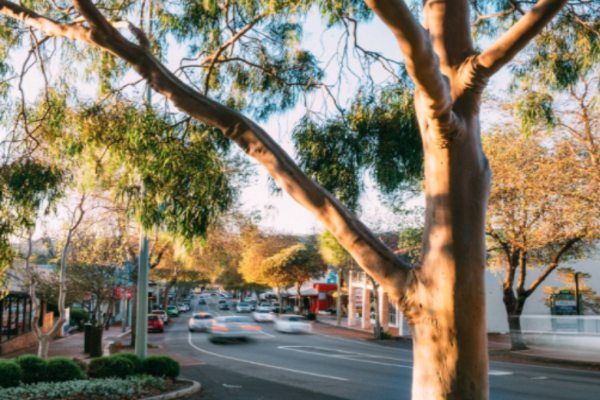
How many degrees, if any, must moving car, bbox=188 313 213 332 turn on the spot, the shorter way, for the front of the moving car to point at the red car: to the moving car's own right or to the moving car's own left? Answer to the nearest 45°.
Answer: approximately 45° to the moving car's own left

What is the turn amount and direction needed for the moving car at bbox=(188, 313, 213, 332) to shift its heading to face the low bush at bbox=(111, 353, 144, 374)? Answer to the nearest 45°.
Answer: approximately 135° to its left

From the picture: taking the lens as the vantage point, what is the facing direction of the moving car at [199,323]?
facing away from the viewer and to the left of the viewer

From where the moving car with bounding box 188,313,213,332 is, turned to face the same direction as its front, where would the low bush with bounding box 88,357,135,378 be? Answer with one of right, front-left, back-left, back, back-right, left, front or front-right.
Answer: back-left

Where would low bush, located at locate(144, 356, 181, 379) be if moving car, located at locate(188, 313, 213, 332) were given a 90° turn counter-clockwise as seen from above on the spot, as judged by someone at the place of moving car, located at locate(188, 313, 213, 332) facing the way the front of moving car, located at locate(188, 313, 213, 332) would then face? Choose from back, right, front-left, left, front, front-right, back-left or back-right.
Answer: front-left

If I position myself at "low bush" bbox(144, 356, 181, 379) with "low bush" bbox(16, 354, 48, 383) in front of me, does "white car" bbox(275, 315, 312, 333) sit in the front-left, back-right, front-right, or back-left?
back-right

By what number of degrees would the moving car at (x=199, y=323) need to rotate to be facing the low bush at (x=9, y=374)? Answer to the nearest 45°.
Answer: approximately 135° to its left

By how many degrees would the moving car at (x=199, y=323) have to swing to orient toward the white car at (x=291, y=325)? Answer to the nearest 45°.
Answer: approximately 135° to its right

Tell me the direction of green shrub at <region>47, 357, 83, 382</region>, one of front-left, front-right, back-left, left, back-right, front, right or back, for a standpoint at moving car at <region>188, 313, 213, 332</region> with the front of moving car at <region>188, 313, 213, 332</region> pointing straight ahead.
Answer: back-left
